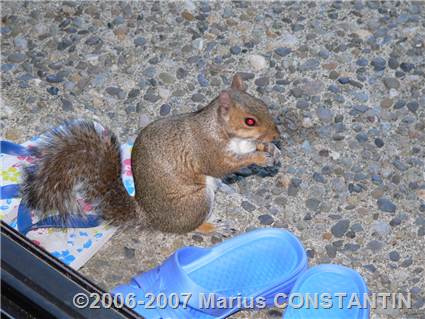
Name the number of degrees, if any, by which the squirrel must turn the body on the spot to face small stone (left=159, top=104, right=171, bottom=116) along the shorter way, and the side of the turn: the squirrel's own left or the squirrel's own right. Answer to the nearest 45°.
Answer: approximately 90° to the squirrel's own left

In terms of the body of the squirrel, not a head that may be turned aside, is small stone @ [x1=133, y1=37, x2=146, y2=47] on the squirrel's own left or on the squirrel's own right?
on the squirrel's own left

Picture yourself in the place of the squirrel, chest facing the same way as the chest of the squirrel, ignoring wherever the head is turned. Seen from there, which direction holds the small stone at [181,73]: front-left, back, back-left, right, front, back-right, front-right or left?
left

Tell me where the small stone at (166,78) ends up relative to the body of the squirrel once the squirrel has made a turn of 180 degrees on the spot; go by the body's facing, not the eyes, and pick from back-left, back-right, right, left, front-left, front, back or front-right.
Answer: right

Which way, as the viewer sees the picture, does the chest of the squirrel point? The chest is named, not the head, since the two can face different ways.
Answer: to the viewer's right

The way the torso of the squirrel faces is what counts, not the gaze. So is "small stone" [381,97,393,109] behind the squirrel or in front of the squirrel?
in front

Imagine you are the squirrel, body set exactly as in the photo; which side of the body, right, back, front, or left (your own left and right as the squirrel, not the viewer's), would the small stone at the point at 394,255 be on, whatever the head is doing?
front

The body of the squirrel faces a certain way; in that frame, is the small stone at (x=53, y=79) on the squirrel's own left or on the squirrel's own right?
on the squirrel's own left
